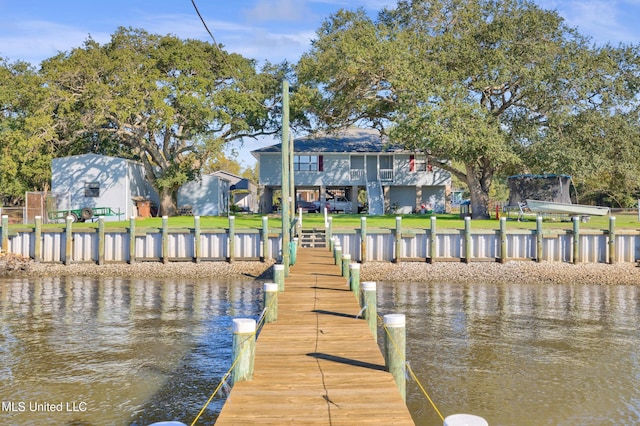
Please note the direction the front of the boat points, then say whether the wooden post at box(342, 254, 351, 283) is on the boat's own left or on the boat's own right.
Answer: on the boat's own left

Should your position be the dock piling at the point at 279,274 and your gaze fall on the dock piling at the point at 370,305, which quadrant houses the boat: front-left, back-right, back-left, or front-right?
back-left

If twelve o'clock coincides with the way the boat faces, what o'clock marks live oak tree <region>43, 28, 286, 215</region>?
The live oak tree is roughly at 12 o'clock from the boat.

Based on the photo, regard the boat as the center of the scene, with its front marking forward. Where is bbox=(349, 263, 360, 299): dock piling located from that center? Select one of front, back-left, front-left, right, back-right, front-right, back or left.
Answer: left

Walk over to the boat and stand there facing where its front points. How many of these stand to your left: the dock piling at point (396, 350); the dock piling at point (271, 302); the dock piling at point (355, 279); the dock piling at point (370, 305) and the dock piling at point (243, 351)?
5

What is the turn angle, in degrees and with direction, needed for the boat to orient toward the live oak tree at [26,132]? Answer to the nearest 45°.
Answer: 0° — it already faces it

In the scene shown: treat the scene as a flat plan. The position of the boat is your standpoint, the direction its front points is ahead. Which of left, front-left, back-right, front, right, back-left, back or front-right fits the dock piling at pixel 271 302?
left

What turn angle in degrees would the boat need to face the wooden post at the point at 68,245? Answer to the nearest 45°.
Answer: approximately 45° to its left

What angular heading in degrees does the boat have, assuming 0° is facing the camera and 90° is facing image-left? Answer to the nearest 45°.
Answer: approximately 90°

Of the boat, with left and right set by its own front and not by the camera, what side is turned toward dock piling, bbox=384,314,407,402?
left
